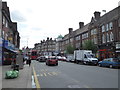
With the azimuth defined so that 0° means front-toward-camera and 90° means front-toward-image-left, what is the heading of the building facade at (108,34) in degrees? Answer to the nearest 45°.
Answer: approximately 45°

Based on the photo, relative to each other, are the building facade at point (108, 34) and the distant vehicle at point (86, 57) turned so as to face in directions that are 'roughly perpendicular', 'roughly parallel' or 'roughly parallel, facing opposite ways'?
roughly perpendicular

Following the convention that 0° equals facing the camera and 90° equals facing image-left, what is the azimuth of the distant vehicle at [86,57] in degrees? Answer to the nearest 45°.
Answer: approximately 315°

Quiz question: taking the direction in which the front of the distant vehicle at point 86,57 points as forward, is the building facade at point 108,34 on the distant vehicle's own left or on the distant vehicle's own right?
on the distant vehicle's own left

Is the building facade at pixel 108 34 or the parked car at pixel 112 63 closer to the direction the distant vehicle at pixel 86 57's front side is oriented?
the parked car
